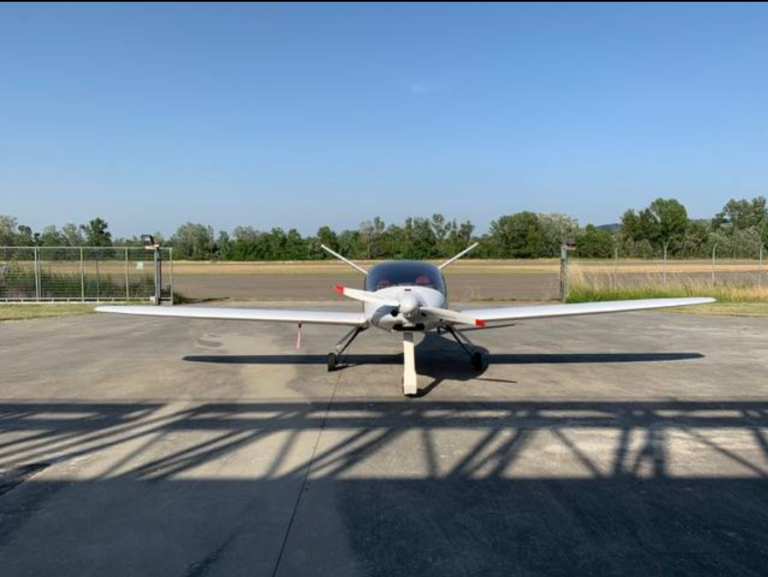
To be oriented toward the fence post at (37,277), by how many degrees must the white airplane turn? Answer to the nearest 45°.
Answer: approximately 135° to its right

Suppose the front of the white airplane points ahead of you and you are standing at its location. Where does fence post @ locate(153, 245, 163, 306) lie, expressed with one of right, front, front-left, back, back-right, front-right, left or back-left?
back-right

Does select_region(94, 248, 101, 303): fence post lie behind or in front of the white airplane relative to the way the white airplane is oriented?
behind

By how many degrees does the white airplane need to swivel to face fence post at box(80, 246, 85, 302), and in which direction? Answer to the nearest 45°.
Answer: approximately 135° to its right

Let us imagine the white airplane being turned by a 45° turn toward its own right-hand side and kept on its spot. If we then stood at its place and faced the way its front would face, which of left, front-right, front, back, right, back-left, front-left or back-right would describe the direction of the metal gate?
right

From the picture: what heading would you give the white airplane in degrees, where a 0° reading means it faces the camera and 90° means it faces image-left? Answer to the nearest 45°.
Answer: approximately 0°
